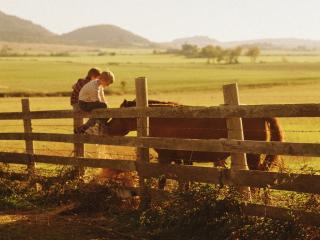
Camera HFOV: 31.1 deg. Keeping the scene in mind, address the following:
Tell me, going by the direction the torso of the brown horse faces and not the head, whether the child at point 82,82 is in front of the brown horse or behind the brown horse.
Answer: in front

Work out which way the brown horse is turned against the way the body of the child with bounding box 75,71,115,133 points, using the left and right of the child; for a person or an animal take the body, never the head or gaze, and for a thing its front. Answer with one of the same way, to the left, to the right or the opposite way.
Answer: the opposite way

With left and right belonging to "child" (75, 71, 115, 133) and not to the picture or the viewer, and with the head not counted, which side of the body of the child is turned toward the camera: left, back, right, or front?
right

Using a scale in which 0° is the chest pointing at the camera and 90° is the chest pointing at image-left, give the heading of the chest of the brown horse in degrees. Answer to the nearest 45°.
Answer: approximately 90°

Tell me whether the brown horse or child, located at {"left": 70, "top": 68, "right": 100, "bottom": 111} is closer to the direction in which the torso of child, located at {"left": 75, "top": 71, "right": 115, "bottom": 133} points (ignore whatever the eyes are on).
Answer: the brown horse

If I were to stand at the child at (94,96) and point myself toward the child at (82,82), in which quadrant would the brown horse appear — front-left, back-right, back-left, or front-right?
back-right

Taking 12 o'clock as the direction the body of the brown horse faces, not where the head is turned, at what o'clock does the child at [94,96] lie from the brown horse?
The child is roughly at 12 o'clock from the brown horse.
